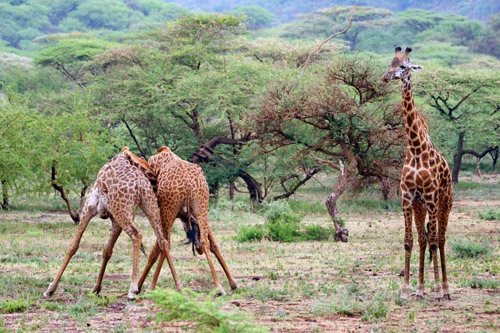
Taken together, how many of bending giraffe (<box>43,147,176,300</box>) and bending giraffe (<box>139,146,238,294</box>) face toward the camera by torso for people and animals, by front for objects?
0

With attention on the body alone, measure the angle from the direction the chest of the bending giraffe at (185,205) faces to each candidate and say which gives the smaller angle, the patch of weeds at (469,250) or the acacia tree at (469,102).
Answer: the acacia tree

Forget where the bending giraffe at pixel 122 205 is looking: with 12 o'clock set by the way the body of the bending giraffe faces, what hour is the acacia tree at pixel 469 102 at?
The acacia tree is roughly at 12 o'clock from the bending giraffe.

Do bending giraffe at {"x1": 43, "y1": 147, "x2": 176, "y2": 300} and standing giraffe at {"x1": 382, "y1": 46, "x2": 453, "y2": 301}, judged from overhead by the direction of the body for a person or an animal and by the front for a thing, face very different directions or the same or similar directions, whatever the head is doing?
very different directions

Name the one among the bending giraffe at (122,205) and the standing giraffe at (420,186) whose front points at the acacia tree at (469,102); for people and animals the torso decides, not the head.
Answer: the bending giraffe

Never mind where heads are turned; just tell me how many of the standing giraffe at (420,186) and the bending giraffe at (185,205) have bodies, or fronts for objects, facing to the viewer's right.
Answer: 0

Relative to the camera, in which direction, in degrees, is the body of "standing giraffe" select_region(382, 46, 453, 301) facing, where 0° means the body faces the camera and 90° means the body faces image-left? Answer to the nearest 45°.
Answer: approximately 45°

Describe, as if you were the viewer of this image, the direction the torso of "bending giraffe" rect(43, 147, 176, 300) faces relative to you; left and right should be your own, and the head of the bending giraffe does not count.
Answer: facing away from the viewer and to the right of the viewer

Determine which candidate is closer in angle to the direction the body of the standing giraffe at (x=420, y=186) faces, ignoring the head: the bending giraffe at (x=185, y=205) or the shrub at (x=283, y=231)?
the bending giraffe

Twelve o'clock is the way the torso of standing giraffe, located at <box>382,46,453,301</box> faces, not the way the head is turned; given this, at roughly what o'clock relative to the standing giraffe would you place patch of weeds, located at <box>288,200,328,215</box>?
The patch of weeds is roughly at 4 o'clock from the standing giraffe.

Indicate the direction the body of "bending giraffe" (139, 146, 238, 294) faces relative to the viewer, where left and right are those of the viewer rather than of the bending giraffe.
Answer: facing away from the viewer and to the left of the viewer

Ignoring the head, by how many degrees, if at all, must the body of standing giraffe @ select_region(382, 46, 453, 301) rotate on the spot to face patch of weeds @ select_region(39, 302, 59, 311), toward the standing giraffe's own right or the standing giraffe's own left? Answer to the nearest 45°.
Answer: approximately 45° to the standing giraffe's own right

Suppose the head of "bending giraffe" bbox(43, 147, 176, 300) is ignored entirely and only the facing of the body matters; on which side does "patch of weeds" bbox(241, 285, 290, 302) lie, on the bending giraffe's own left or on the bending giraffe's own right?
on the bending giraffe's own right

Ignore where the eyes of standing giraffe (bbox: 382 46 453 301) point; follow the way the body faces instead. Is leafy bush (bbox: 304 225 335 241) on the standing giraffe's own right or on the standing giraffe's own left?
on the standing giraffe's own right

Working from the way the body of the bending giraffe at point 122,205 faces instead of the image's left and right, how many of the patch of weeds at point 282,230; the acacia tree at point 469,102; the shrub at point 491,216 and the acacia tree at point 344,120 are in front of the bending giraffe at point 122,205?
4

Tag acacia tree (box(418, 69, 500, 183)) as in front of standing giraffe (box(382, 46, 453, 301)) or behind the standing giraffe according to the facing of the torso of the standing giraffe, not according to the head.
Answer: behind
